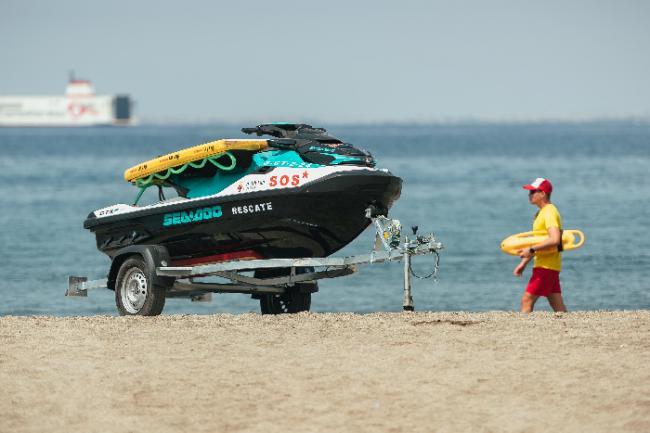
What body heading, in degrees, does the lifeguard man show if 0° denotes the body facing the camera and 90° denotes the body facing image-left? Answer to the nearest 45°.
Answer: approximately 90°

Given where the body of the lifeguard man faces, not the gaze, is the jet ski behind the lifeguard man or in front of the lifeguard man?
in front

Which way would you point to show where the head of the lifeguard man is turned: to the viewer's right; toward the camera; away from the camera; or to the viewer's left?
to the viewer's left

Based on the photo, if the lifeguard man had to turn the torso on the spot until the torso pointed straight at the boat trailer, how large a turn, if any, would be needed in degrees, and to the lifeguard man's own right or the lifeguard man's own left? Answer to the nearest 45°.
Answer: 0° — they already face it

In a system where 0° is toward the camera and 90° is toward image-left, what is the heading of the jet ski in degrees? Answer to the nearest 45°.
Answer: approximately 315°

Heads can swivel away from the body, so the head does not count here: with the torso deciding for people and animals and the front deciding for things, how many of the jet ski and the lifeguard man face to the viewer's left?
1
